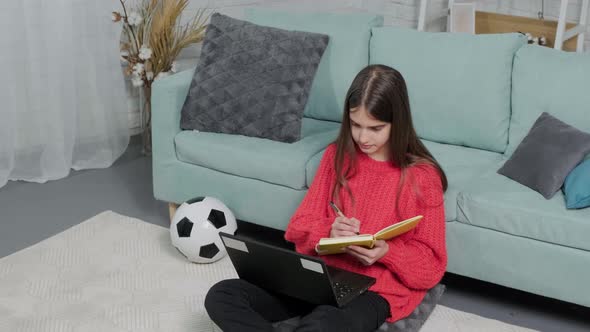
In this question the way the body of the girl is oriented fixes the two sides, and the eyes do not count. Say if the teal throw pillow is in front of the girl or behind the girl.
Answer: behind

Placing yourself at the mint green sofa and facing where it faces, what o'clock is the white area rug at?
The white area rug is roughly at 1 o'clock from the mint green sofa.

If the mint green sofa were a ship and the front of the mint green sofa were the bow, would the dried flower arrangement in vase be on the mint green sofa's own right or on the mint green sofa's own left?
on the mint green sofa's own right

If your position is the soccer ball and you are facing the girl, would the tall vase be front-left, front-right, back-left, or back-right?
back-left

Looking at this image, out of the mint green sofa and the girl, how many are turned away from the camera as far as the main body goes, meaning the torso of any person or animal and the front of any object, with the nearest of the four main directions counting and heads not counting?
0

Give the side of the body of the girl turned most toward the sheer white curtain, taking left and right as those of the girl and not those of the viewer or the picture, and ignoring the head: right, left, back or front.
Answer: right

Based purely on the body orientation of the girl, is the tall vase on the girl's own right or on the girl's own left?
on the girl's own right
